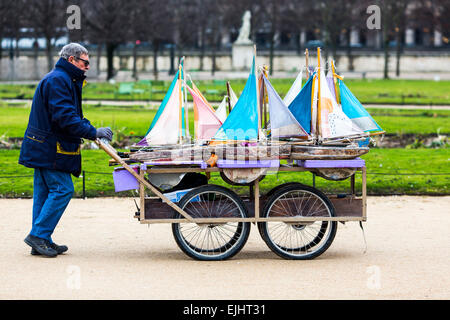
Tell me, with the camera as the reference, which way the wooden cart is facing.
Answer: facing to the right of the viewer
